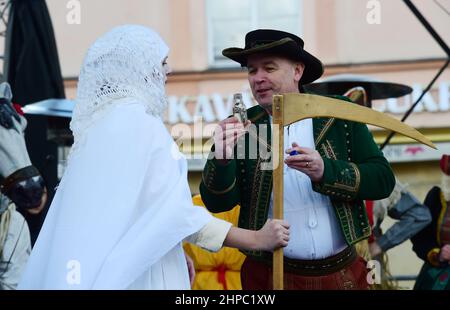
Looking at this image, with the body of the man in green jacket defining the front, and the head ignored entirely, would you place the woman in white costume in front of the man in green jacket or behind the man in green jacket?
in front

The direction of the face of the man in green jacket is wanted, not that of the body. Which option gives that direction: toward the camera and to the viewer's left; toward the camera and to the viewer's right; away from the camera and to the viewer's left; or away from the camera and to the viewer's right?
toward the camera and to the viewer's left

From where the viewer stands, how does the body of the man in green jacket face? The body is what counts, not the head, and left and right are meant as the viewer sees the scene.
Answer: facing the viewer and to the left of the viewer
